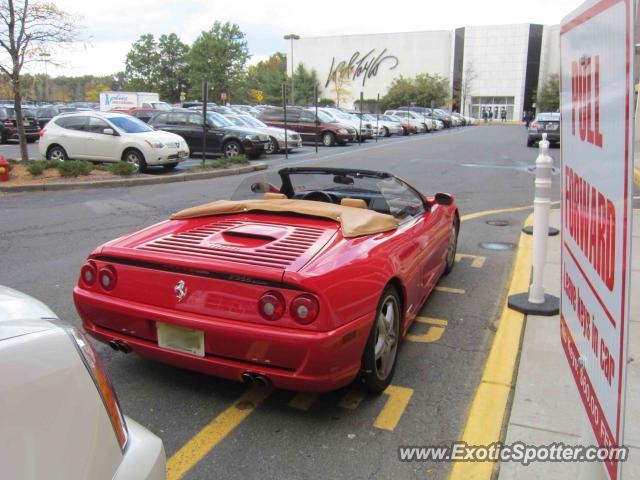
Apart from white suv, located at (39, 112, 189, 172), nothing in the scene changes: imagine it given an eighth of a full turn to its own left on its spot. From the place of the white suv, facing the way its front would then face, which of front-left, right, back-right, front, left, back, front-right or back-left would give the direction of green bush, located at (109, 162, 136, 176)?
right

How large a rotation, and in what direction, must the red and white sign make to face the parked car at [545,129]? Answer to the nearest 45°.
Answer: approximately 90° to its right

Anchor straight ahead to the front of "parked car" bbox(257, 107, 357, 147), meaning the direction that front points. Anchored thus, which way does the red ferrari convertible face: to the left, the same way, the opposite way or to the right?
to the left

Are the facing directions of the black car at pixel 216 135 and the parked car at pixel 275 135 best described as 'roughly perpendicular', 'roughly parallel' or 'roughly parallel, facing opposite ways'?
roughly parallel

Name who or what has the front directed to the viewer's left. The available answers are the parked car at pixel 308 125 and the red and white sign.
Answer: the red and white sign

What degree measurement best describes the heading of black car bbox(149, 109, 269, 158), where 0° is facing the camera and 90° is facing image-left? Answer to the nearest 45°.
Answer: approximately 315°

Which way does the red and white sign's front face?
to the viewer's left

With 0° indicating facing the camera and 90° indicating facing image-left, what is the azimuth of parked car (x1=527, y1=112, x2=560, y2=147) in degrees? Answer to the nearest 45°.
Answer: approximately 180°

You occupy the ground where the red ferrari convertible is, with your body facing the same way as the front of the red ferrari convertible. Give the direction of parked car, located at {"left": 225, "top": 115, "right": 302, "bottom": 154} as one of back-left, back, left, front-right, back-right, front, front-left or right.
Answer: front-left

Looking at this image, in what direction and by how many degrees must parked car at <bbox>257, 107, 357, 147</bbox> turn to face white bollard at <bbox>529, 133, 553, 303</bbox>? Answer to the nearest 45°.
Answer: approximately 45° to its right

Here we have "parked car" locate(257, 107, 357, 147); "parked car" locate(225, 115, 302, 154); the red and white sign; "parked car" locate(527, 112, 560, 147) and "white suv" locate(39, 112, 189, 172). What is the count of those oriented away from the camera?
1

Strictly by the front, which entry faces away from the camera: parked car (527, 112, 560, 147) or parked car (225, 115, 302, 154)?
parked car (527, 112, 560, 147)

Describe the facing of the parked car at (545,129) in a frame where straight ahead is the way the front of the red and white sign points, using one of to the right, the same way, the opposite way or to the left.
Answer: to the right

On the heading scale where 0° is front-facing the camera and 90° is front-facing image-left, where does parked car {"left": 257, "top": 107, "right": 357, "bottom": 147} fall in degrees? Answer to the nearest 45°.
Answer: approximately 315°

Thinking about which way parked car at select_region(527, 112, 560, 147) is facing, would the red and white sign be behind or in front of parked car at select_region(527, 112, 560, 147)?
behind
